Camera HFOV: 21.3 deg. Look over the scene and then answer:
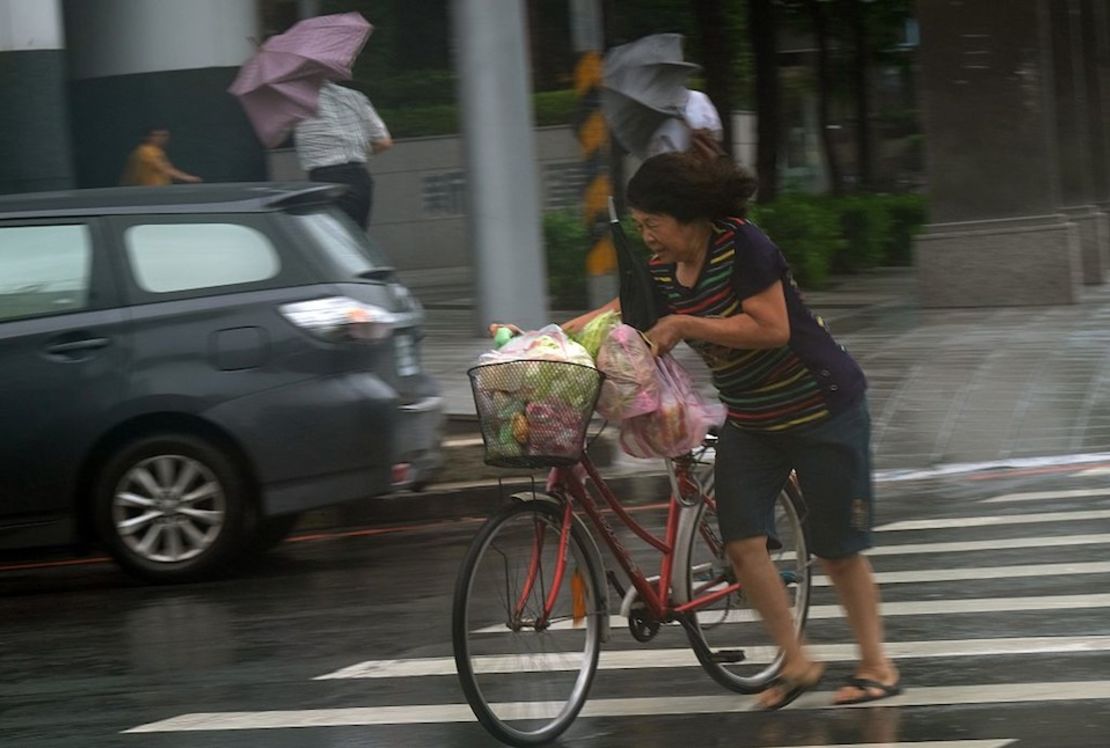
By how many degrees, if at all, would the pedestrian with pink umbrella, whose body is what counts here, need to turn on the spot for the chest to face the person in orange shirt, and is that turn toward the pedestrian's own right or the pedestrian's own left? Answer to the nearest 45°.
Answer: approximately 45° to the pedestrian's own left

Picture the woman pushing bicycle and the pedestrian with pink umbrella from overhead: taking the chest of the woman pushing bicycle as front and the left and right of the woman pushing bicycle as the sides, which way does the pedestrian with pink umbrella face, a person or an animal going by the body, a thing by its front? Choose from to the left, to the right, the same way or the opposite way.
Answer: to the right

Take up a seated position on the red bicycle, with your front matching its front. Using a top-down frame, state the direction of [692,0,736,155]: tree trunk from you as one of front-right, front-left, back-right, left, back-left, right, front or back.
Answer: back-right

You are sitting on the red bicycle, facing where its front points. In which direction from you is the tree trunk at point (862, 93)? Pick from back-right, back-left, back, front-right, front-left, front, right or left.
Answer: back-right

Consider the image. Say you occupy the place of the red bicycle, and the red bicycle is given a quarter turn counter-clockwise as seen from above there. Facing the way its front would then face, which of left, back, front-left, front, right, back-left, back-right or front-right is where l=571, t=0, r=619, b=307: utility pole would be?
back-left

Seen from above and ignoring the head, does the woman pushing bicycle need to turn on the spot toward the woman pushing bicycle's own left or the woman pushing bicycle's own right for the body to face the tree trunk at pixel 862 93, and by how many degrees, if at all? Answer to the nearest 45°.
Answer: approximately 135° to the woman pushing bicycle's own right

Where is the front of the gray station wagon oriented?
to the viewer's left

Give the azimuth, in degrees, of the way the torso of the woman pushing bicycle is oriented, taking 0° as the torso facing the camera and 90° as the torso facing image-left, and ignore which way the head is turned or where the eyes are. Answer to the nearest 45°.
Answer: approximately 45°

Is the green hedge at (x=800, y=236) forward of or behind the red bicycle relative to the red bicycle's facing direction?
behind

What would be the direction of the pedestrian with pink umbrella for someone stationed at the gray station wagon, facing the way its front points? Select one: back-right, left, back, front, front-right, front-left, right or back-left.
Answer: right
